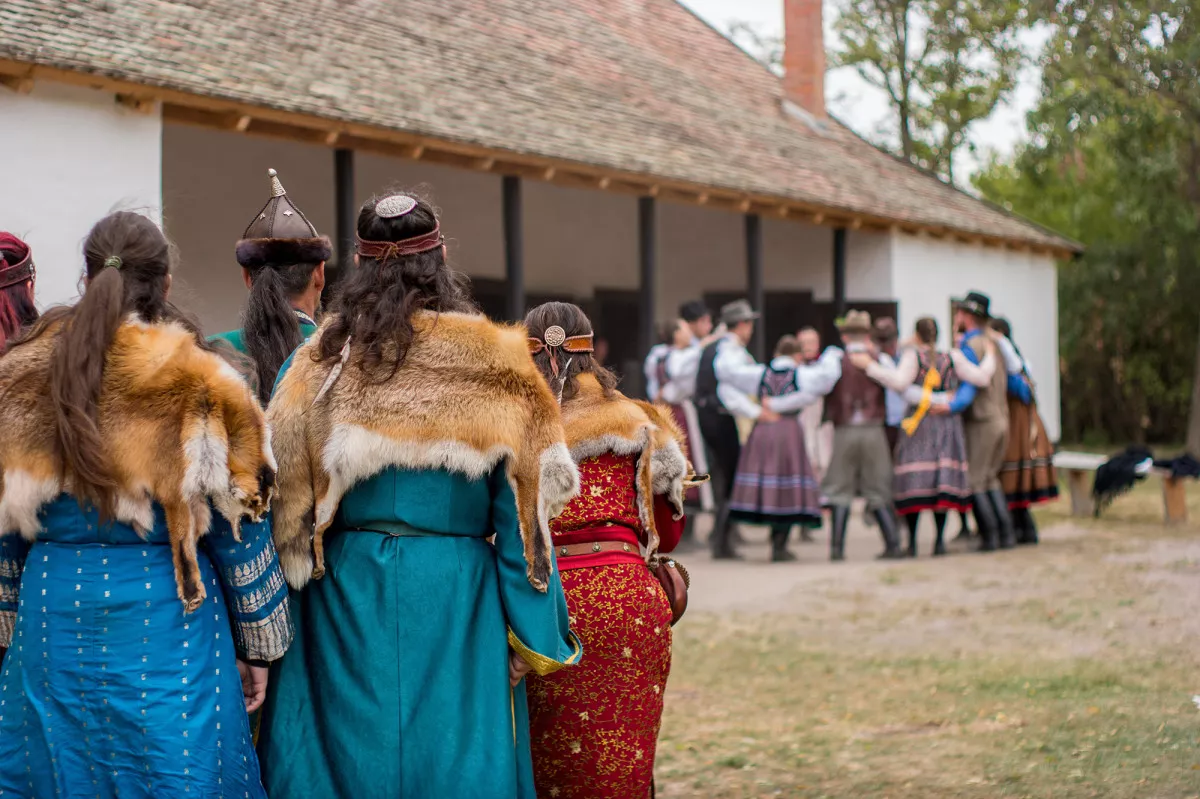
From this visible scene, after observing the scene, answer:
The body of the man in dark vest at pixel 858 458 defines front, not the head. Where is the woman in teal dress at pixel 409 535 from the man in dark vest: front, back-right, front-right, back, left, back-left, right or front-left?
back

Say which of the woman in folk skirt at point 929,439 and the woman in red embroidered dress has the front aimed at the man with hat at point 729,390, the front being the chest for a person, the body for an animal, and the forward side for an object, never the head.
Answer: the woman in red embroidered dress

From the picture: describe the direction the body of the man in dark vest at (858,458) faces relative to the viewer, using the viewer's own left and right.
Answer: facing away from the viewer

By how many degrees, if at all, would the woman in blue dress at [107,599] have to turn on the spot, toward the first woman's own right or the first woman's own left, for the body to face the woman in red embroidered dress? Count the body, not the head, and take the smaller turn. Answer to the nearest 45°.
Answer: approximately 45° to the first woman's own right

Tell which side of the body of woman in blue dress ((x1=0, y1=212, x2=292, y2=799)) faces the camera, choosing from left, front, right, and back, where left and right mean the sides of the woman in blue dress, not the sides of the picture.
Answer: back

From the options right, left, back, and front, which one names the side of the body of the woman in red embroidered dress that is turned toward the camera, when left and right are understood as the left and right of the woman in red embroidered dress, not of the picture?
back

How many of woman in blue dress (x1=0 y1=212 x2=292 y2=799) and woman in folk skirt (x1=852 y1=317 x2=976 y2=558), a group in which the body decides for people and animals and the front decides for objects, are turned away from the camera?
2

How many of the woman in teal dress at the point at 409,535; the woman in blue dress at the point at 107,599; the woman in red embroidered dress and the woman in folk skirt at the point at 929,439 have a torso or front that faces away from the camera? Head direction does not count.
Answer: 4

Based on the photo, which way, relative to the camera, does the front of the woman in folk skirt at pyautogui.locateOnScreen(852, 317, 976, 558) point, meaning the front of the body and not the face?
away from the camera

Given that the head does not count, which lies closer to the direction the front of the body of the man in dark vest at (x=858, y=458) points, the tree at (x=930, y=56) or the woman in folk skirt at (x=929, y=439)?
the tree

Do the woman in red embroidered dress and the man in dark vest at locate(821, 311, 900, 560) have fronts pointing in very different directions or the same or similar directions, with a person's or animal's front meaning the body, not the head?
same or similar directions

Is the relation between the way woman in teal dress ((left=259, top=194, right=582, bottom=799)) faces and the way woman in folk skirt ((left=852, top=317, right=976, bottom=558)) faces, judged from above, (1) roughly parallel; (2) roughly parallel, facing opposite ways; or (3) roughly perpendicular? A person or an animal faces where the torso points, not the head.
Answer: roughly parallel

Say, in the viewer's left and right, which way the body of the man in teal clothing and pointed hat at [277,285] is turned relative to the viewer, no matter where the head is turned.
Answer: facing away from the viewer and to the right of the viewer

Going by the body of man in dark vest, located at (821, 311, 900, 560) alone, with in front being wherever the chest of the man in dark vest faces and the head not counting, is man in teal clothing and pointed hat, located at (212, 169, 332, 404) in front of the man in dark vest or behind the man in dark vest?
behind

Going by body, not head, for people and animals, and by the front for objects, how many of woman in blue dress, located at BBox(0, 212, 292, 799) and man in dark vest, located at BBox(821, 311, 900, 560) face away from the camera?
2

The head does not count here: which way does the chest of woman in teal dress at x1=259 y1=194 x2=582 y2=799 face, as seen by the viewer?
away from the camera
